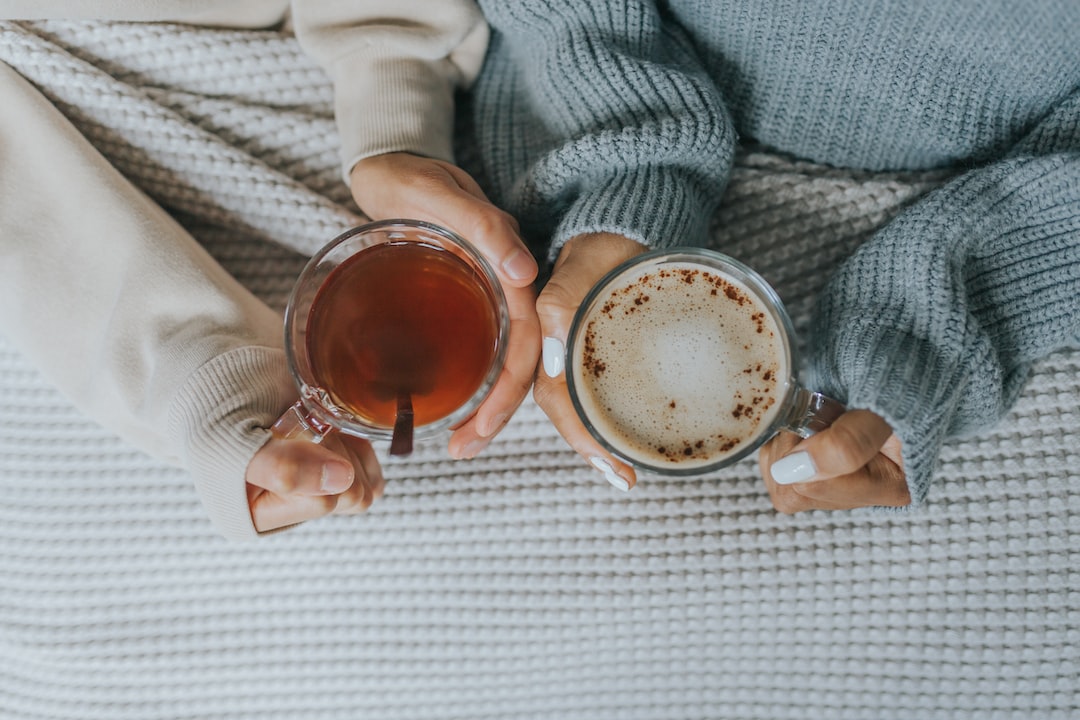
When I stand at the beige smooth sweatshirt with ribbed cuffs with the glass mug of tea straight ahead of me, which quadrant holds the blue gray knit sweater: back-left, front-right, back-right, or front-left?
front-left

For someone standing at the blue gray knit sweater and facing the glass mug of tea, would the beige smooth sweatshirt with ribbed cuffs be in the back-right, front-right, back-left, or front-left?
front-right

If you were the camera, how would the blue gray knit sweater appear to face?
facing the viewer

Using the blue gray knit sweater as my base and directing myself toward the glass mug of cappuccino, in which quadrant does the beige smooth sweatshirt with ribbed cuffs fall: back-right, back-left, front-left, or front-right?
front-right

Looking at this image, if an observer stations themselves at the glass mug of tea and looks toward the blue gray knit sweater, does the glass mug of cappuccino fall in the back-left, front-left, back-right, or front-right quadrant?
front-right
